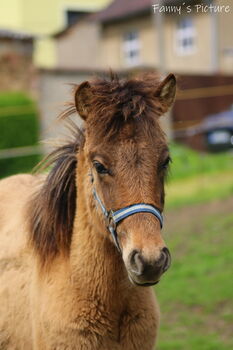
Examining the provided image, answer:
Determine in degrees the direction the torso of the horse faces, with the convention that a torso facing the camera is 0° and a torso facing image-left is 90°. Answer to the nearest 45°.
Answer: approximately 315°

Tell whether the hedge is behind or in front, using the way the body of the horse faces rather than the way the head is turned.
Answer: behind
